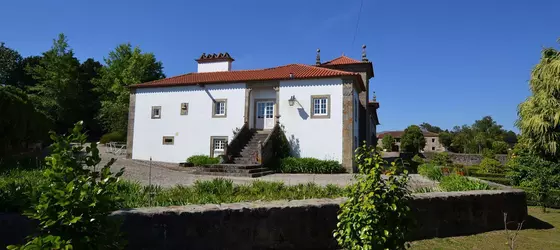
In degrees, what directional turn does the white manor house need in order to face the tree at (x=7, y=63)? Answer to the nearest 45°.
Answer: approximately 135° to its right

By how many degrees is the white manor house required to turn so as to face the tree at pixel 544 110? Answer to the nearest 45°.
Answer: approximately 45° to its left

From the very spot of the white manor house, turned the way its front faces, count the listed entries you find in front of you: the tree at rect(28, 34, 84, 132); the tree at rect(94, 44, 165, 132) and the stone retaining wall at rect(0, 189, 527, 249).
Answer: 1

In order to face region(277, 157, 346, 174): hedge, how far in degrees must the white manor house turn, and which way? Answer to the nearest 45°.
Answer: approximately 45° to its left

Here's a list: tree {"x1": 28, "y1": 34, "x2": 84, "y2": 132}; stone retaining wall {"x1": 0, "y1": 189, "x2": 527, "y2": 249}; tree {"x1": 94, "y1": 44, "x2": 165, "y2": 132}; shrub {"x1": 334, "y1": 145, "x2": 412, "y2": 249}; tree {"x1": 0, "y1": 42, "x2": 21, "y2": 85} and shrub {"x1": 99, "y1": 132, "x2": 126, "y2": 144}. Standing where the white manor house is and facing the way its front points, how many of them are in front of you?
2

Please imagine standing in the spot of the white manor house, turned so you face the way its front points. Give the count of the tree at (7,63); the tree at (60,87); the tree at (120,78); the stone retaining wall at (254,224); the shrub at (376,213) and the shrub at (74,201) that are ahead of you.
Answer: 3

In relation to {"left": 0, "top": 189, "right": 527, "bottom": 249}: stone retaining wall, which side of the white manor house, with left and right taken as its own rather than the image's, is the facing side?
front

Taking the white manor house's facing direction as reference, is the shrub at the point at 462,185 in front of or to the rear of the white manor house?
in front

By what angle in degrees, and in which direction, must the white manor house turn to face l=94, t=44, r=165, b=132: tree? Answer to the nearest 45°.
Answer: approximately 135° to its right

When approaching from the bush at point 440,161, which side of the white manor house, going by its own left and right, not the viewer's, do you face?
left

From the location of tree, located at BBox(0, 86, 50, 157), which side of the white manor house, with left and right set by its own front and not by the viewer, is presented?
right

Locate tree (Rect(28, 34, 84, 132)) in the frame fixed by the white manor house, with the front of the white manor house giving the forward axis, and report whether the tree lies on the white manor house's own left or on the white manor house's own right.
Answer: on the white manor house's own right

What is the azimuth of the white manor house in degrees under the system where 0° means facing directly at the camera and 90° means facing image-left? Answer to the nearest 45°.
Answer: approximately 0°

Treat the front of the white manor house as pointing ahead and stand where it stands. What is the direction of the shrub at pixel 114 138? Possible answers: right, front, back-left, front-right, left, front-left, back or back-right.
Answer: back-right

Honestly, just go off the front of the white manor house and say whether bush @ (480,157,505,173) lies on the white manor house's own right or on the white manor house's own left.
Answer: on the white manor house's own left
